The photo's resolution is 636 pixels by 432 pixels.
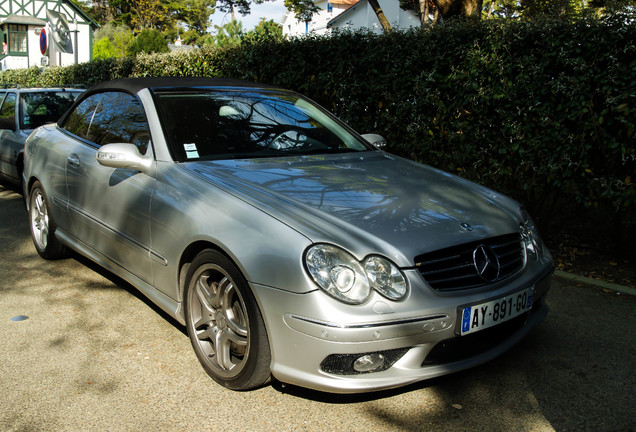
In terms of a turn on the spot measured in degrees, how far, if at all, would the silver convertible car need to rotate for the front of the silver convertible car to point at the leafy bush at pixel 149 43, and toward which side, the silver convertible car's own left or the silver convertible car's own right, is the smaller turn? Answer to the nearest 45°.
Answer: approximately 135° to the silver convertible car's own left

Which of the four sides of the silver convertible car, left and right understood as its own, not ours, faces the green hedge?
left

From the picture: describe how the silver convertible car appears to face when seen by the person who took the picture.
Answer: facing the viewer and to the right of the viewer
